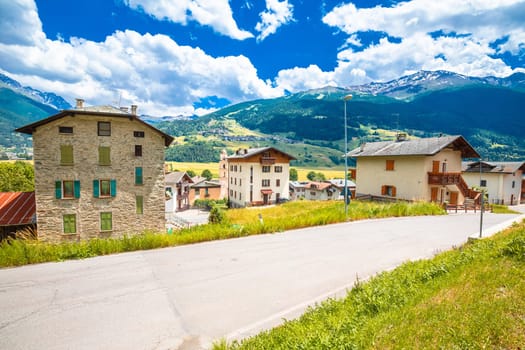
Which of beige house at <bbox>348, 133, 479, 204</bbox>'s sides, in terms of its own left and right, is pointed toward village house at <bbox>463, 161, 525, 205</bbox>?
left

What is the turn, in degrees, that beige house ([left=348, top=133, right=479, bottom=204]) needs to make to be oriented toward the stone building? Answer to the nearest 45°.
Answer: approximately 90° to its right
